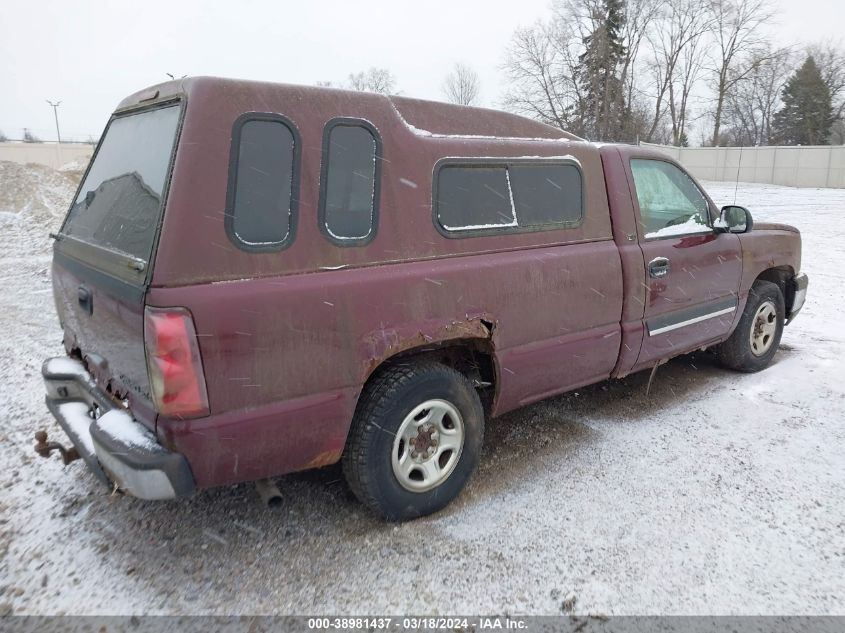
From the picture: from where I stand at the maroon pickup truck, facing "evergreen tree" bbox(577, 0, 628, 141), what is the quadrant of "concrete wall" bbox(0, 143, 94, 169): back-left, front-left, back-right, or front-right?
front-left

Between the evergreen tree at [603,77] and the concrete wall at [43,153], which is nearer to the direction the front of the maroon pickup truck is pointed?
the evergreen tree

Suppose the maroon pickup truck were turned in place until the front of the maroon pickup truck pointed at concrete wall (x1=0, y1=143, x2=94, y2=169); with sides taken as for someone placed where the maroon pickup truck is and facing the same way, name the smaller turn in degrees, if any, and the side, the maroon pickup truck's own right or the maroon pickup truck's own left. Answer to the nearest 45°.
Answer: approximately 90° to the maroon pickup truck's own left

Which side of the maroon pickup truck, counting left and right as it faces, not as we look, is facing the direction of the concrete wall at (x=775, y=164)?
front

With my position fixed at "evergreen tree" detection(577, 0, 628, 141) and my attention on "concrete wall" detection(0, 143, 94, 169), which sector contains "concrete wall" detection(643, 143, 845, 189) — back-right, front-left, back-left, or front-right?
back-left

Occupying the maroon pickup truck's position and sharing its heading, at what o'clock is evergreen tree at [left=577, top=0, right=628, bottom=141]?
The evergreen tree is roughly at 11 o'clock from the maroon pickup truck.

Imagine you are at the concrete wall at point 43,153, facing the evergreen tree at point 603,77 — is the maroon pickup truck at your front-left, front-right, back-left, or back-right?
front-right

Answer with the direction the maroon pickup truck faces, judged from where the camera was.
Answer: facing away from the viewer and to the right of the viewer

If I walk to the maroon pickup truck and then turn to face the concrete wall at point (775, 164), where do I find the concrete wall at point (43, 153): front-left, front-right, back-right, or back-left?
front-left
